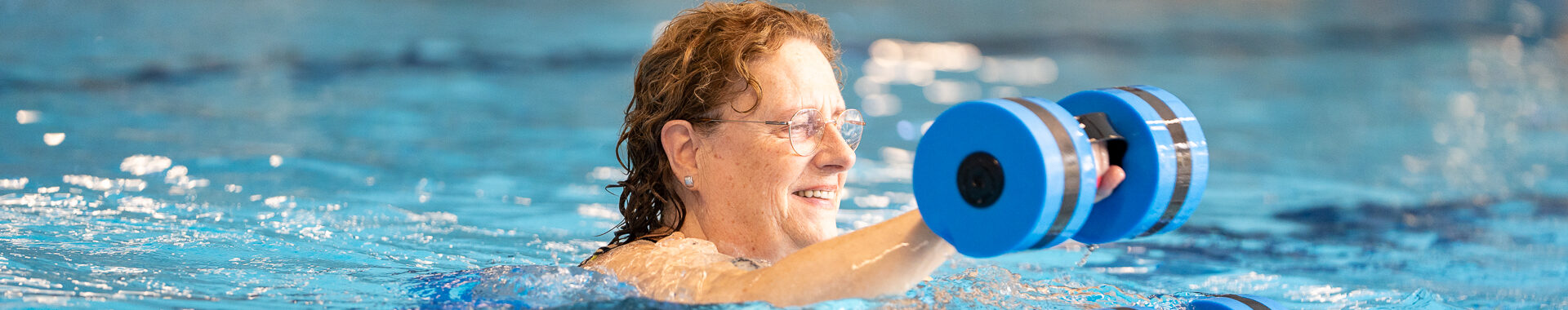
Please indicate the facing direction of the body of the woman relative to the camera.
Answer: to the viewer's right

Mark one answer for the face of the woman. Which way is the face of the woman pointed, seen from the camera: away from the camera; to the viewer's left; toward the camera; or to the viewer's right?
to the viewer's right
